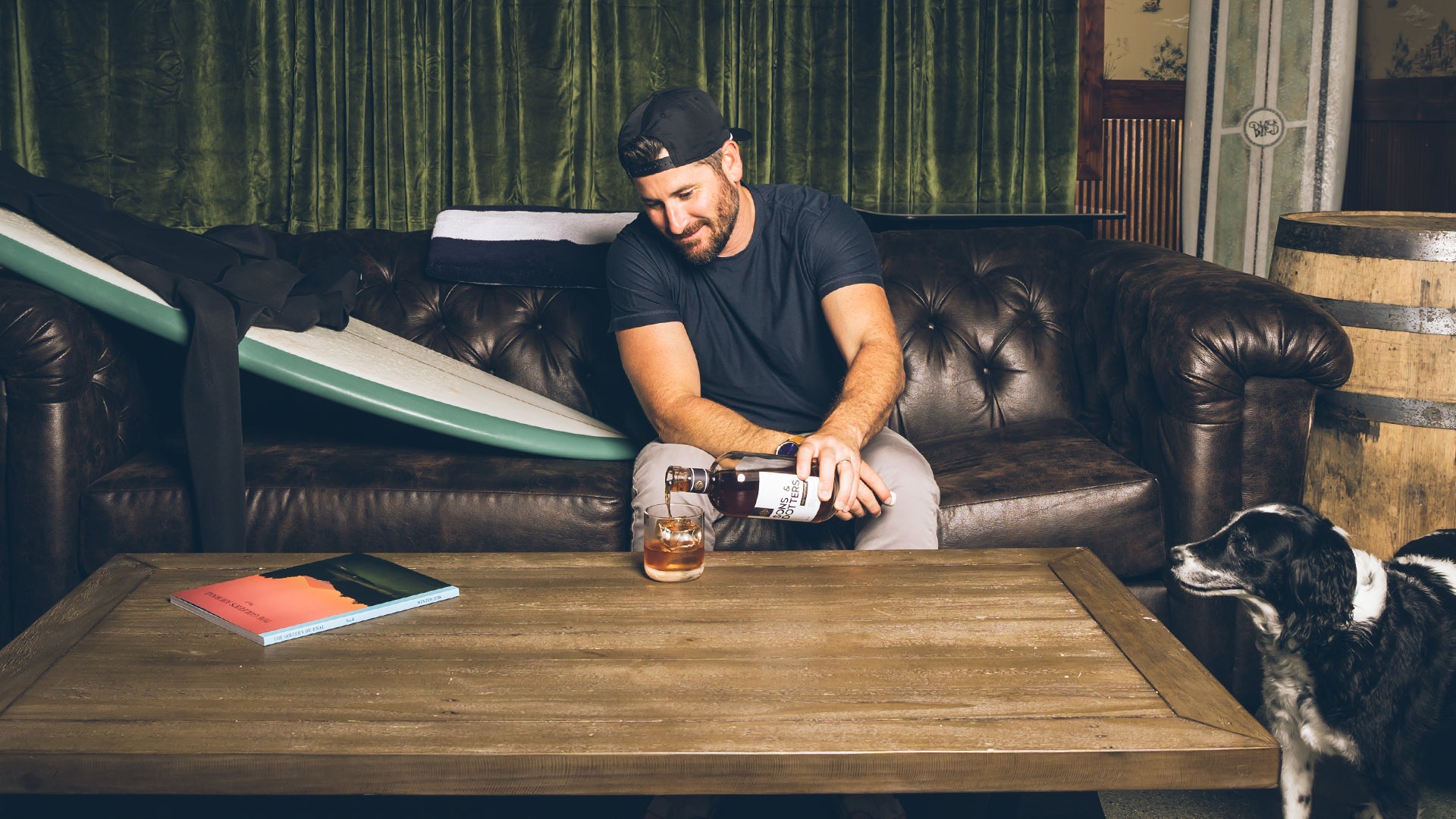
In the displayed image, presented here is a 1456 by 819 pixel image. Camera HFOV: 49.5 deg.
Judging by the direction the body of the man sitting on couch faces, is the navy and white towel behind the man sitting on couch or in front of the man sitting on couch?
behind

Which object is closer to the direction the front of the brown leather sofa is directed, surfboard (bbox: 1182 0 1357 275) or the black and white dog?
the black and white dog

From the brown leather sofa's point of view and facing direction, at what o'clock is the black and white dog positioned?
The black and white dog is roughly at 10 o'clock from the brown leather sofa.

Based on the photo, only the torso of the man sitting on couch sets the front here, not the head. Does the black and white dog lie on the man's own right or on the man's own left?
on the man's own left

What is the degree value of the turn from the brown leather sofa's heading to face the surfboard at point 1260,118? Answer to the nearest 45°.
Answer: approximately 135° to its left

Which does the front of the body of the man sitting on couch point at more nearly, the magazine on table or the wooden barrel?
the magazine on table

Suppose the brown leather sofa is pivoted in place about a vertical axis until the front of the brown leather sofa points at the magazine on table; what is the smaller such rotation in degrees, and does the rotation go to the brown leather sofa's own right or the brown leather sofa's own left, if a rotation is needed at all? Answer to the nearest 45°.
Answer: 0° — it already faces it

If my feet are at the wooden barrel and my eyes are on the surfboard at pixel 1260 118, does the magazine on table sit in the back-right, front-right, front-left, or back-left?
back-left

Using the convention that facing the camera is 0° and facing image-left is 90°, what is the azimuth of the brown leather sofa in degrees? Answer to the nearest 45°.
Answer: approximately 0°
